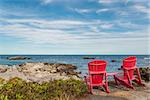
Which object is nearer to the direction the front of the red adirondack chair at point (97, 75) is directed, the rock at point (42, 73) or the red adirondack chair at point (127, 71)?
the rock

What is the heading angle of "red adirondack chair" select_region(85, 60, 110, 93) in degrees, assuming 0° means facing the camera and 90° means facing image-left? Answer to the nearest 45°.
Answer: approximately 180°

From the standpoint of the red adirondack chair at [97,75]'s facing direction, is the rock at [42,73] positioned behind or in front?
in front

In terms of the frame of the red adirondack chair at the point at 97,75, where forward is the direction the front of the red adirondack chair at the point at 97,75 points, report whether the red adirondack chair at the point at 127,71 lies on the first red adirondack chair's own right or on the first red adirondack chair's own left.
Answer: on the first red adirondack chair's own right
